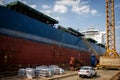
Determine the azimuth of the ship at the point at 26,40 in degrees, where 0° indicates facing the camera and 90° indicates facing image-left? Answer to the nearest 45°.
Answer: approximately 45°
